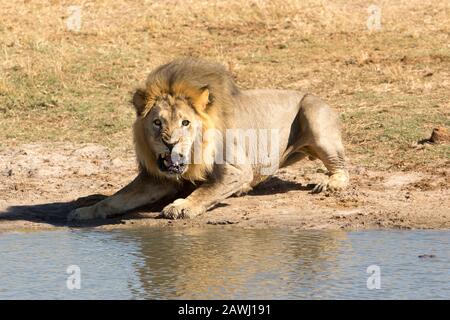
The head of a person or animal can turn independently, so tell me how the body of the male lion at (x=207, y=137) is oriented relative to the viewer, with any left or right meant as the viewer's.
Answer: facing the viewer and to the left of the viewer
